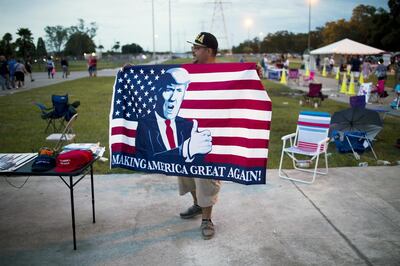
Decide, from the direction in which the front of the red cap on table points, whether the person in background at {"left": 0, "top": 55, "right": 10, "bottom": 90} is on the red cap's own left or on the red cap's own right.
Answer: on the red cap's own right

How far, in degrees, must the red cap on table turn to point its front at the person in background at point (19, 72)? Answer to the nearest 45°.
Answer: approximately 135° to its right

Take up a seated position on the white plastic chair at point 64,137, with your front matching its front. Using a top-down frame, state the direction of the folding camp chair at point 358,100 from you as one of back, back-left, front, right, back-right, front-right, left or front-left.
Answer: back

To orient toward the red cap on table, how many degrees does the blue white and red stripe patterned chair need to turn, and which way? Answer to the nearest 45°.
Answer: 0° — it already faces it

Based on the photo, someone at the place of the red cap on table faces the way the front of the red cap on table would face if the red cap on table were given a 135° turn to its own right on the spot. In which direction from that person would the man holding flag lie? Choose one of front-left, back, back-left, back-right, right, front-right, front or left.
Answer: right

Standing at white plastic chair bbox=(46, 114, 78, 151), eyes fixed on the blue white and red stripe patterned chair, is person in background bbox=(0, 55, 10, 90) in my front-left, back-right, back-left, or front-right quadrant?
back-left

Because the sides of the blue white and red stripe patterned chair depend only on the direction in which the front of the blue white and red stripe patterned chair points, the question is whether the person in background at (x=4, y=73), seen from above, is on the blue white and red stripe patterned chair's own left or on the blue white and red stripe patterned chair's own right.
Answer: on the blue white and red stripe patterned chair's own right

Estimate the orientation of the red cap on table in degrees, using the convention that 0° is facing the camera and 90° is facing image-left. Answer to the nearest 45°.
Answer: approximately 45°

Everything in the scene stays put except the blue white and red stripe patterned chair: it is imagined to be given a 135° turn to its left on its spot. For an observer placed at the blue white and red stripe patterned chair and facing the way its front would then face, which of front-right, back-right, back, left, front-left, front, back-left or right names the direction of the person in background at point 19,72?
back-left
